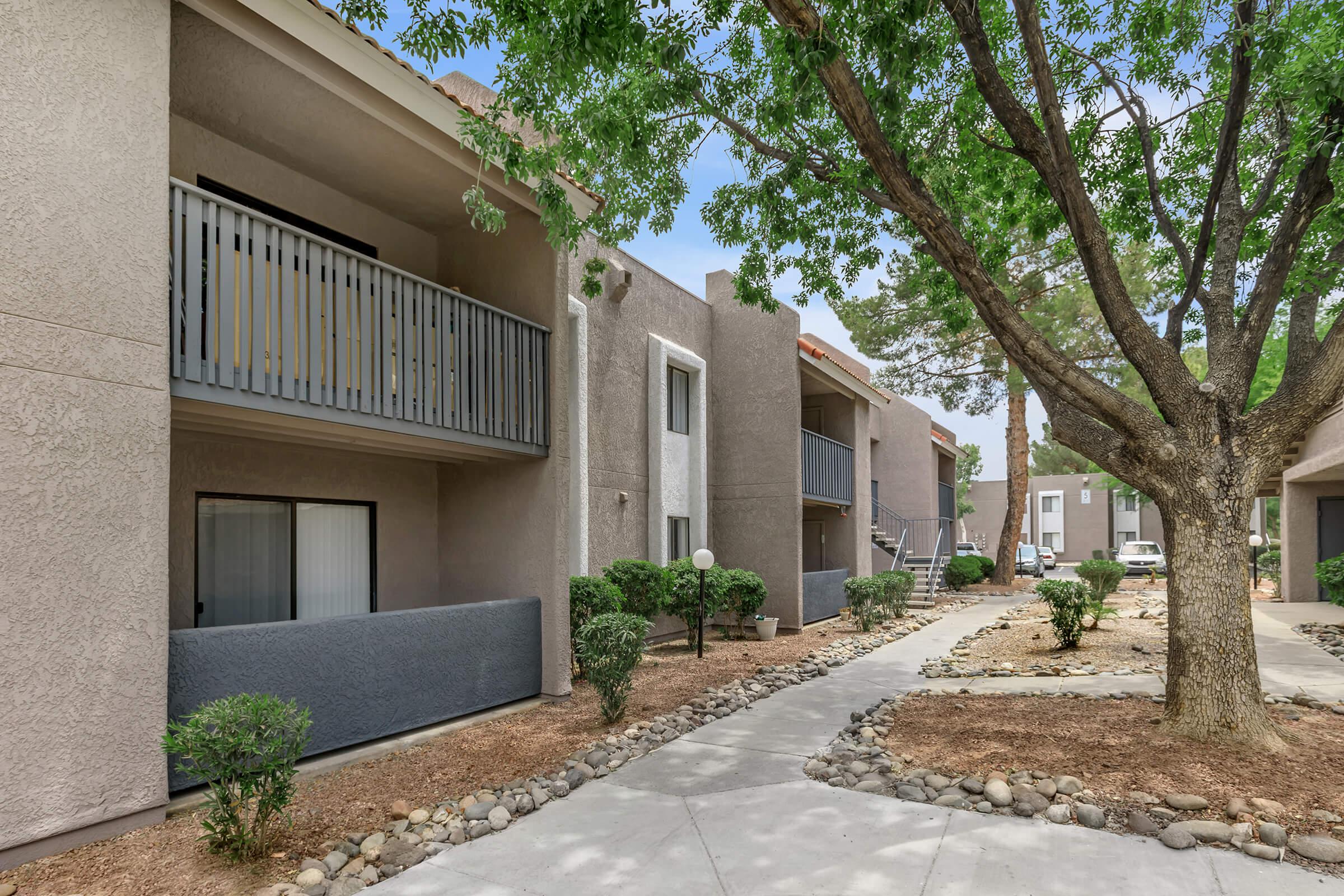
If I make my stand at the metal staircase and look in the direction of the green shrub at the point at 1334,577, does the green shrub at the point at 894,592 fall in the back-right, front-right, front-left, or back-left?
front-right

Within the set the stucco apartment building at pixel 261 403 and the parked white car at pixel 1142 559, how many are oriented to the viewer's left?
0

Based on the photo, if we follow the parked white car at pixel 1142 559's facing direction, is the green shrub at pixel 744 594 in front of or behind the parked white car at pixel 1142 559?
in front

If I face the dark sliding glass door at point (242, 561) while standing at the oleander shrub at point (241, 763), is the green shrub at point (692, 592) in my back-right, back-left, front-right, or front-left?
front-right

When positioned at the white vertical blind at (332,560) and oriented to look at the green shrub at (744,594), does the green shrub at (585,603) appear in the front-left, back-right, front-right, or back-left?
front-right

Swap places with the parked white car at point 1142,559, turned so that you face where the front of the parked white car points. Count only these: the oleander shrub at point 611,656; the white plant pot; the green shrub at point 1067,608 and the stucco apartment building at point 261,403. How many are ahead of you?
4

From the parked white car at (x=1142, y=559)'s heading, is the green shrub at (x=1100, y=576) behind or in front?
in front

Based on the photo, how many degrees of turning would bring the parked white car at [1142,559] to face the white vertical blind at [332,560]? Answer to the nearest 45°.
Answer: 0° — it already faces it

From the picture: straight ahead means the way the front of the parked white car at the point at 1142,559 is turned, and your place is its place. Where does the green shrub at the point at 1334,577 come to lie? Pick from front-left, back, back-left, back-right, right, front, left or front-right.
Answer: front

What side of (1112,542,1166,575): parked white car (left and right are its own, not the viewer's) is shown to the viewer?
front

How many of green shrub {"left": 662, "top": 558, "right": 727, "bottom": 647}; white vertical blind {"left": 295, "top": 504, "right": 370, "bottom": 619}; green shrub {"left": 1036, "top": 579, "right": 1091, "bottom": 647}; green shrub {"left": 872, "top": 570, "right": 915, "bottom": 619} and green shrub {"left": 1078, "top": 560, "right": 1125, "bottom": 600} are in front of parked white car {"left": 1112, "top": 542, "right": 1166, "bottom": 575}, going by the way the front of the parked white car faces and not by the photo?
5

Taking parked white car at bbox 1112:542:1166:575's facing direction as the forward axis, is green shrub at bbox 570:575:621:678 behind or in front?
in front

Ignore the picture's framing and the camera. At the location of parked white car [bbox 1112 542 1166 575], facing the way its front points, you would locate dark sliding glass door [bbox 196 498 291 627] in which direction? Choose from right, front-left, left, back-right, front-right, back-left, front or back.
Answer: front
